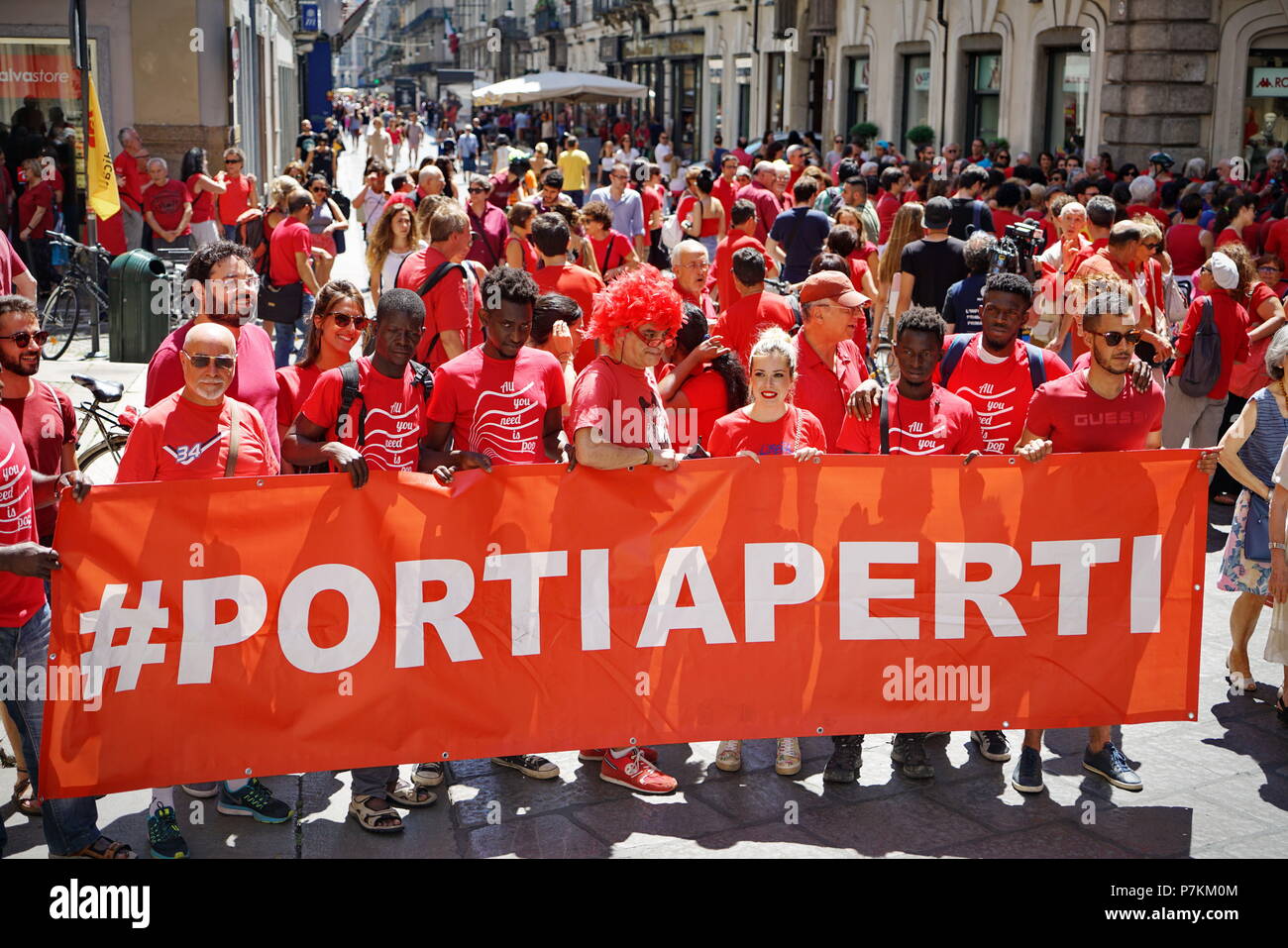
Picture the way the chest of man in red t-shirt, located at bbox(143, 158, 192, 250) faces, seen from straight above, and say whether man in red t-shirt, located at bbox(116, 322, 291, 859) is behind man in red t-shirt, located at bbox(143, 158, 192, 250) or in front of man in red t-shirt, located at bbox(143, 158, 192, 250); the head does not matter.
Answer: in front

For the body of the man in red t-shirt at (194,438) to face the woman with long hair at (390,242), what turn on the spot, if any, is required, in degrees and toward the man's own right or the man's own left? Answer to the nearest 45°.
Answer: approximately 180°

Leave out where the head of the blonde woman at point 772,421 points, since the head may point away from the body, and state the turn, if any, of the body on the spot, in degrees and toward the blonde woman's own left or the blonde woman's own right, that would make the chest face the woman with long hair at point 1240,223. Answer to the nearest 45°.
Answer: approximately 135° to the blonde woman's own left

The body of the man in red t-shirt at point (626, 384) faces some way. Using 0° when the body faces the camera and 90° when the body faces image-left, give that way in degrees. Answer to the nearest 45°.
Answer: approximately 315°

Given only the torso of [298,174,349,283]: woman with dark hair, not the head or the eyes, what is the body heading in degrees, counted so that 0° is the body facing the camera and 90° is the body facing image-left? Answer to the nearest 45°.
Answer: approximately 0°

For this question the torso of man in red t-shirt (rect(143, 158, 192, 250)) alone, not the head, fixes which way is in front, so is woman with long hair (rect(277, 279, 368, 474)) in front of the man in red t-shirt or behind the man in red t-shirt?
in front

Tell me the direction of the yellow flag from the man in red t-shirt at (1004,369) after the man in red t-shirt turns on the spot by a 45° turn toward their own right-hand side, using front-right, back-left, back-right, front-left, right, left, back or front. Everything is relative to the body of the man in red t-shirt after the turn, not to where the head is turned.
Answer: right
